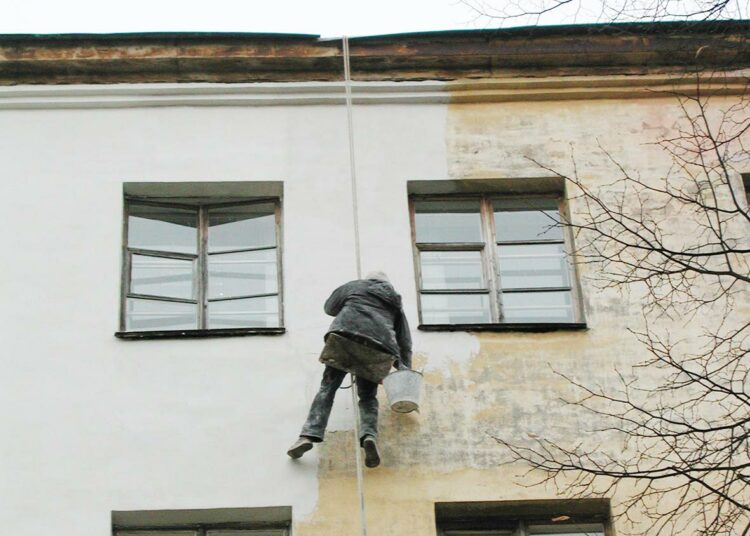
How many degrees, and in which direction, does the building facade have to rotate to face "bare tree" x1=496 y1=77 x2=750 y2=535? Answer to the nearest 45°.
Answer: approximately 90° to its left

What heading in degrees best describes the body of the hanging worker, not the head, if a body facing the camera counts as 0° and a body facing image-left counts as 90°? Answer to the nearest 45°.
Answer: approximately 180°

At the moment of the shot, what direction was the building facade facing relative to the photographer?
facing the viewer

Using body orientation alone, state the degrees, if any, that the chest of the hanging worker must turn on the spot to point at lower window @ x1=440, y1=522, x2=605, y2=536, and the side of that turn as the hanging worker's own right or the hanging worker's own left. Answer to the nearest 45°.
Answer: approximately 45° to the hanging worker's own right

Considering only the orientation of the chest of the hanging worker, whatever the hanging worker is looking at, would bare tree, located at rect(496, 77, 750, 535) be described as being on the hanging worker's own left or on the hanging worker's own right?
on the hanging worker's own right

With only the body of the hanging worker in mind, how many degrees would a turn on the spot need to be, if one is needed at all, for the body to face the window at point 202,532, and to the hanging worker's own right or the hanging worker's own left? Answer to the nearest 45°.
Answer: approximately 90° to the hanging worker's own left
